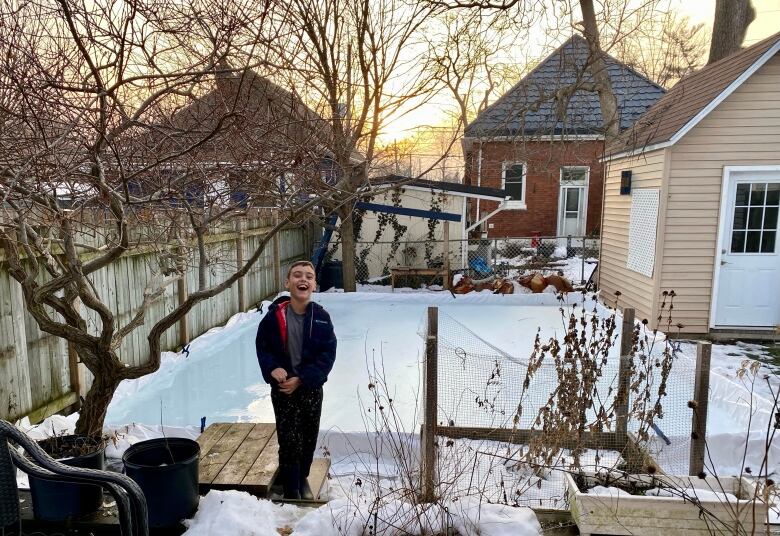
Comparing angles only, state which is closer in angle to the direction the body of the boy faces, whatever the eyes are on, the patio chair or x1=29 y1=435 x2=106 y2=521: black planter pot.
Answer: the patio chair

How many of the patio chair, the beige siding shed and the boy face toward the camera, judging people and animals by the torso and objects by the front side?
2

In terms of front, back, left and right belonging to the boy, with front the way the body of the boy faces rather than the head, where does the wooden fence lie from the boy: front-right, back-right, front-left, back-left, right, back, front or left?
back-right

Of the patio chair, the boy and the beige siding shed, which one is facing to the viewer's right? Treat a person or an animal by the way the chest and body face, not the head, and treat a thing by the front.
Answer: the patio chair

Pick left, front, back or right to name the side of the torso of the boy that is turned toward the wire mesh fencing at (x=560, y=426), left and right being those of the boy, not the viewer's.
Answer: left

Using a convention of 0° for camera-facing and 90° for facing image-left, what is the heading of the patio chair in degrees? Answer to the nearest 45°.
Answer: approximately 270°

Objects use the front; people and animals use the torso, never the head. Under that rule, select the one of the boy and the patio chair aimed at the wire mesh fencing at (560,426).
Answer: the patio chair

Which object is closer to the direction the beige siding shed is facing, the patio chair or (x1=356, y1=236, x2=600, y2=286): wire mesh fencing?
the patio chair

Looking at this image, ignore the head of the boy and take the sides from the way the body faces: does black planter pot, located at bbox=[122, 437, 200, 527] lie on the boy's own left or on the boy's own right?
on the boy's own right

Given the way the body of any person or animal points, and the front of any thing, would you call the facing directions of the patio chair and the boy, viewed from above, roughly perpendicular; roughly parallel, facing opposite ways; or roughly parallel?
roughly perpendicular

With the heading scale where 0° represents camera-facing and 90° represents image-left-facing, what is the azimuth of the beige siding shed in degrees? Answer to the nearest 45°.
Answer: approximately 0°

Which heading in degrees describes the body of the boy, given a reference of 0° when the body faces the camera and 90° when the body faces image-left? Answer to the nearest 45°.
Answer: approximately 0°

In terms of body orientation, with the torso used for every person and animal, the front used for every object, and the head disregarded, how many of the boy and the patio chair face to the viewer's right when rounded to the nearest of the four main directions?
1
